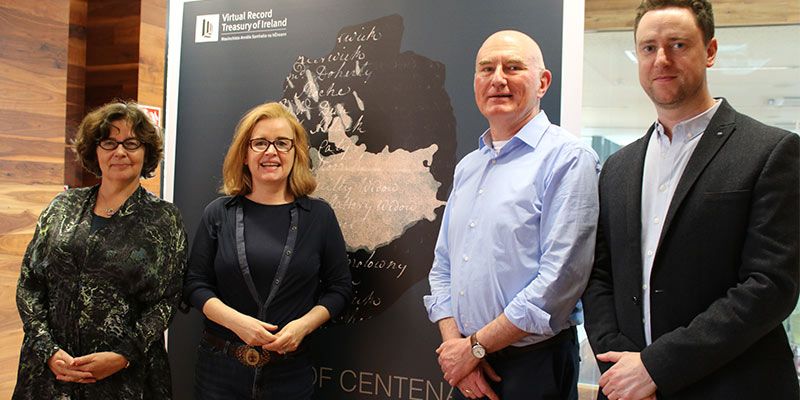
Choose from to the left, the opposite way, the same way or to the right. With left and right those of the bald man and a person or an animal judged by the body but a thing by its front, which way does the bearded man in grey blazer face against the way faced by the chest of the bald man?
the same way

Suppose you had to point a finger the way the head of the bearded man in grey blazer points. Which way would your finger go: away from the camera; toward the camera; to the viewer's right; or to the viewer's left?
toward the camera

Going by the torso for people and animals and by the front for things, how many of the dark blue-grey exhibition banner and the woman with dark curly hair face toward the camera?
2

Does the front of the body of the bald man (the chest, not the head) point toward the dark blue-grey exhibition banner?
no

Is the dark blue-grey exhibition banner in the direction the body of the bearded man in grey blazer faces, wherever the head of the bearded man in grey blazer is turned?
no

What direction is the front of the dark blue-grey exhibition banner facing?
toward the camera

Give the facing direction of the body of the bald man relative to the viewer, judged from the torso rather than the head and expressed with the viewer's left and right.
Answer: facing the viewer and to the left of the viewer

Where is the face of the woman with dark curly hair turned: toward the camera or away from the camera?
toward the camera

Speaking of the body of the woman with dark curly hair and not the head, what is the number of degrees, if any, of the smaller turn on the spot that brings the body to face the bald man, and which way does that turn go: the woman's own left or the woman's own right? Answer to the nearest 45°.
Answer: approximately 45° to the woman's own left

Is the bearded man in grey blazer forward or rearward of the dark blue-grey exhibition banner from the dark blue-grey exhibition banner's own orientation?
forward

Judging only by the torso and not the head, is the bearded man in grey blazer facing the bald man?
no

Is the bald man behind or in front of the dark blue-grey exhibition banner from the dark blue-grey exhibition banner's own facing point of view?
in front

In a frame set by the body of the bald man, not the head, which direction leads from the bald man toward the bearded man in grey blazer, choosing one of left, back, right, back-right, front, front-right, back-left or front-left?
left

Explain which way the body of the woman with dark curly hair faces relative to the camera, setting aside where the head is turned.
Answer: toward the camera

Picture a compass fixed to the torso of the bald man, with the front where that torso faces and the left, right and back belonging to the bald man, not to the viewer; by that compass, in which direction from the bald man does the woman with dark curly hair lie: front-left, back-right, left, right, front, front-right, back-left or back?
front-right

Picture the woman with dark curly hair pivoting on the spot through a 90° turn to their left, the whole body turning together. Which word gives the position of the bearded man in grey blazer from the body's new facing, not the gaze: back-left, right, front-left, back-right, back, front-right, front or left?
front-right
